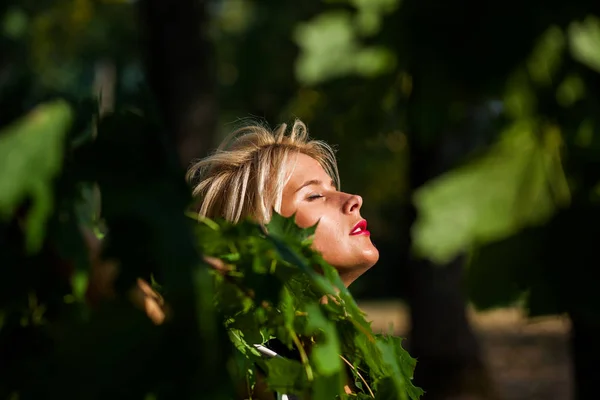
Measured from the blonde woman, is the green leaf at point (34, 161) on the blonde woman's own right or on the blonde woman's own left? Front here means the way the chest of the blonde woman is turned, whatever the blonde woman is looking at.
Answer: on the blonde woman's own right

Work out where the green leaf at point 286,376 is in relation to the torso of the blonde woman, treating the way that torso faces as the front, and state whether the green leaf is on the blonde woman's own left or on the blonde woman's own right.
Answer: on the blonde woman's own right

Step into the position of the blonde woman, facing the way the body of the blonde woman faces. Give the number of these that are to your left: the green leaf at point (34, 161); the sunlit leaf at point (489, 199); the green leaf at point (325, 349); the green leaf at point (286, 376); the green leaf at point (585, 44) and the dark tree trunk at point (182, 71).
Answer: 1

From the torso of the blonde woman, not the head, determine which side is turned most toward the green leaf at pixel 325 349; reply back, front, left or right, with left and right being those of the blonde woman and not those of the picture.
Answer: right

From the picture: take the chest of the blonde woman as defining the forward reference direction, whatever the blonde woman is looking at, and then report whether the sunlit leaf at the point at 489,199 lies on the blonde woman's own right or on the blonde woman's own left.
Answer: on the blonde woman's own right

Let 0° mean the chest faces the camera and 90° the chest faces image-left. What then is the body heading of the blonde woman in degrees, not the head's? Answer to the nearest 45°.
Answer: approximately 270°
